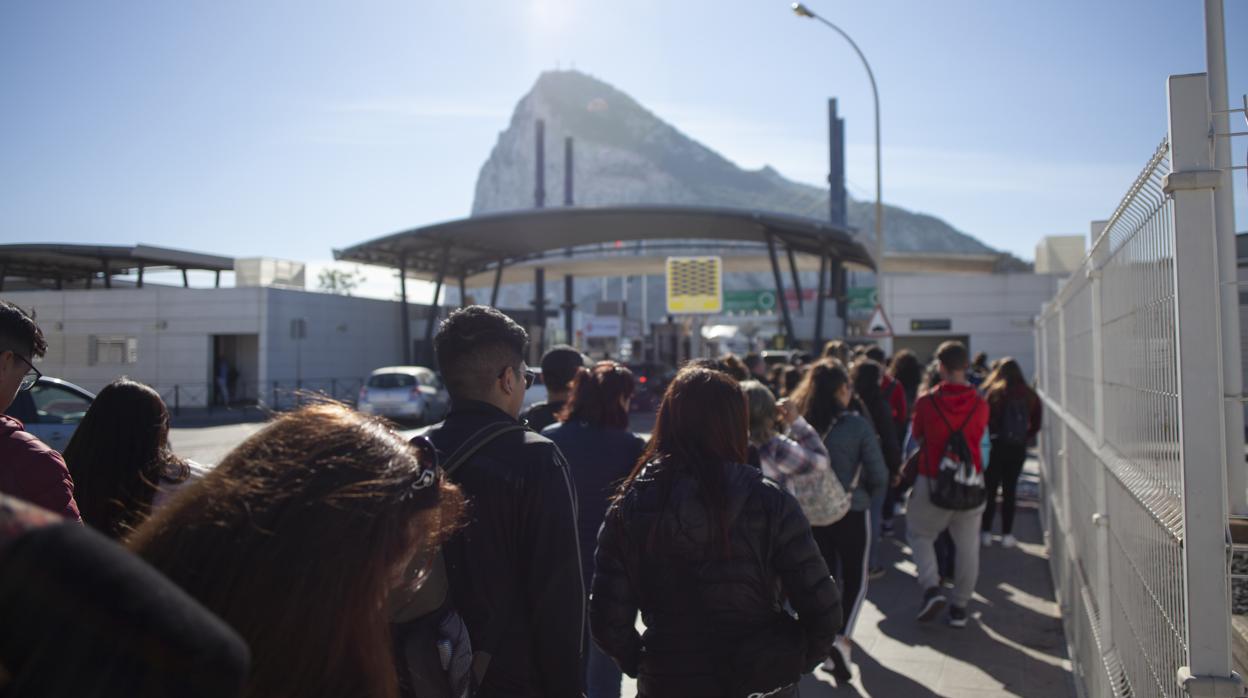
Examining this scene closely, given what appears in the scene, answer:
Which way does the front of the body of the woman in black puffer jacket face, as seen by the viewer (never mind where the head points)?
away from the camera

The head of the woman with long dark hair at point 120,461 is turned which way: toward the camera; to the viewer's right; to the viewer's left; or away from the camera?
away from the camera

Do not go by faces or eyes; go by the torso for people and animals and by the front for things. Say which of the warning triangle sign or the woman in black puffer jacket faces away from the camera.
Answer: the woman in black puffer jacket

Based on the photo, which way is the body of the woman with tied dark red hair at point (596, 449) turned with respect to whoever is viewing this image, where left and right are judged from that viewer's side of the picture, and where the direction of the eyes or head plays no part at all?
facing away from the viewer

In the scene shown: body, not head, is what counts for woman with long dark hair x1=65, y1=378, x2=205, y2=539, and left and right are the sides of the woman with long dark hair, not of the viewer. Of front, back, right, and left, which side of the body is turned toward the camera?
back

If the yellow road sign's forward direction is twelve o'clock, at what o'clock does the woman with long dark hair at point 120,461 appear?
The woman with long dark hair is roughly at 12 o'clock from the yellow road sign.

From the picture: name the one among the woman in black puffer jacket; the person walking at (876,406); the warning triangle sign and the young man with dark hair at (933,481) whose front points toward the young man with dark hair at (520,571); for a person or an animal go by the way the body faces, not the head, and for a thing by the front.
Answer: the warning triangle sign

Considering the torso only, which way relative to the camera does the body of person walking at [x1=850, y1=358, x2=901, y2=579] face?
away from the camera

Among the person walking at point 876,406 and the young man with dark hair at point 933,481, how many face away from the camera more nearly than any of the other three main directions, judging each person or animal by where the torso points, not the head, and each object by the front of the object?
2

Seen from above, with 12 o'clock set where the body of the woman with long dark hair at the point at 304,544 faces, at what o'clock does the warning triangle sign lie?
The warning triangle sign is roughly at 12 o'clock from the woman with long dark hair.

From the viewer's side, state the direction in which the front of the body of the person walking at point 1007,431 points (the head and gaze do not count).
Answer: away from the camera

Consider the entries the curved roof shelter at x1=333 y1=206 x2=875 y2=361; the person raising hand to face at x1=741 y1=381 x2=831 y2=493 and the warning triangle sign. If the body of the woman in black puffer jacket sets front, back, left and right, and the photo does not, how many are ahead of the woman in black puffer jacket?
3
